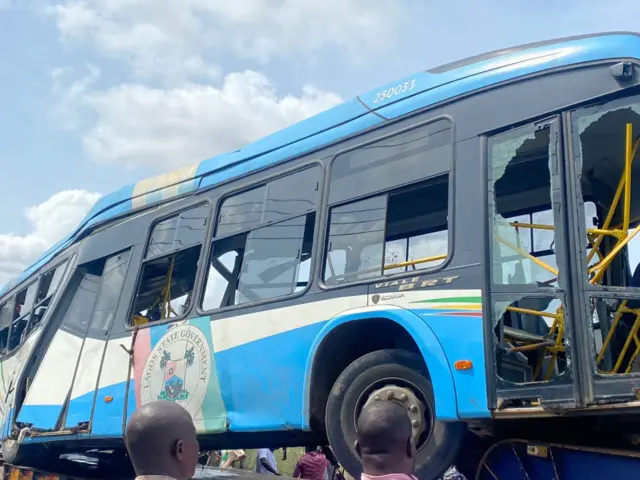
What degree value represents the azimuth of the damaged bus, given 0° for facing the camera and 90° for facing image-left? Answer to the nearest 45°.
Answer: approximately 315°
